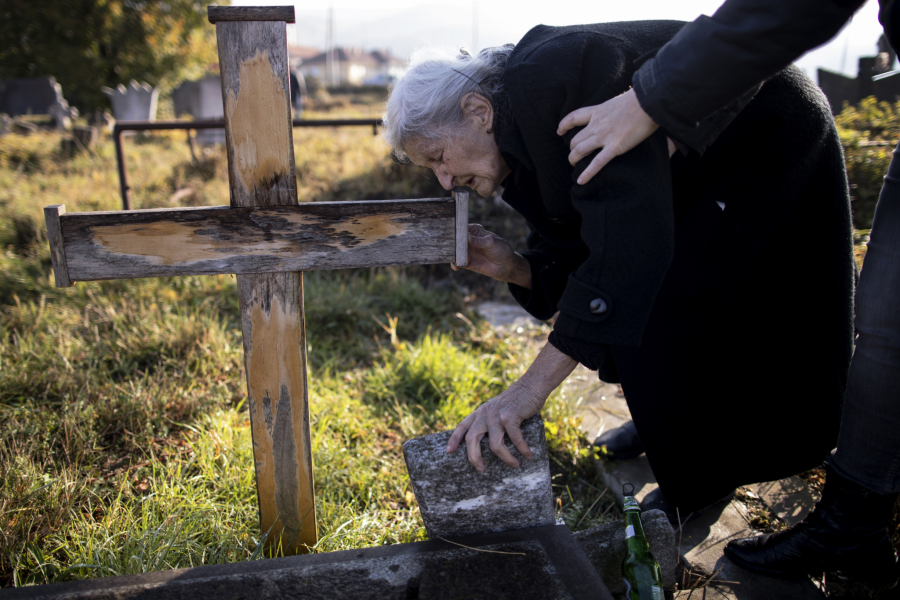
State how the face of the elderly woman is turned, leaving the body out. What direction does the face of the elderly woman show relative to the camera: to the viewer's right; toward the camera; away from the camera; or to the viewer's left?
to the viewer's left

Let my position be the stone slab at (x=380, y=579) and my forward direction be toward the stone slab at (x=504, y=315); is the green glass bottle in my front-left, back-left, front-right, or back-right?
front-right

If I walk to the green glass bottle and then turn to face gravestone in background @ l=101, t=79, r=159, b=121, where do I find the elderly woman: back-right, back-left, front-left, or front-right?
front-right

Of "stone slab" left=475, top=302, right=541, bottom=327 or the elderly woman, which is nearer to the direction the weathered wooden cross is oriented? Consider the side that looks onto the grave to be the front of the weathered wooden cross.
the elderly woman

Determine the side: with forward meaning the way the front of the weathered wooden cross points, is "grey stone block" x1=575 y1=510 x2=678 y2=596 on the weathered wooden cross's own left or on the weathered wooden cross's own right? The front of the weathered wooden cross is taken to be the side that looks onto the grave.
on the weathered wooden cross's own left

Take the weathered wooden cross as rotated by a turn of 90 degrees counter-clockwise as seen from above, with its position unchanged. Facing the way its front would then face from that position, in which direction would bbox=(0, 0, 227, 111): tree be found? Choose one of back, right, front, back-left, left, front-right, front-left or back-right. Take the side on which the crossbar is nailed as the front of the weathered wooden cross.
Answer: left

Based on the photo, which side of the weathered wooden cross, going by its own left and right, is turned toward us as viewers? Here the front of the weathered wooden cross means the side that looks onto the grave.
front

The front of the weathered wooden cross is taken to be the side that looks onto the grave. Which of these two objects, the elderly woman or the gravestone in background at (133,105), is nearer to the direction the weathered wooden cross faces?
the elderly woman

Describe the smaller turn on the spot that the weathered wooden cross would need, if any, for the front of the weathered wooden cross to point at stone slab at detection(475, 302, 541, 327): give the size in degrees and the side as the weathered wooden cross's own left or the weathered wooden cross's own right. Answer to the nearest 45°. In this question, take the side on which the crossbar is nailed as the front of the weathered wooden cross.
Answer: approximately 135° to the weathered wooden cross's own left

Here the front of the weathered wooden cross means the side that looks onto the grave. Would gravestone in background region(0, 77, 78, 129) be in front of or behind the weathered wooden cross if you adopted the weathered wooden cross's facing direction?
behind

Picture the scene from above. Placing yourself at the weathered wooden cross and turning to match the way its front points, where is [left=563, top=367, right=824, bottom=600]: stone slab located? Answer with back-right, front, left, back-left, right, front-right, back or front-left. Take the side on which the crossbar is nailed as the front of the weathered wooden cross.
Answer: left

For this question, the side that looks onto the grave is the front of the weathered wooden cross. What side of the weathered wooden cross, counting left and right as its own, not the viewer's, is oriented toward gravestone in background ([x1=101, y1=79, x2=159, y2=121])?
back
